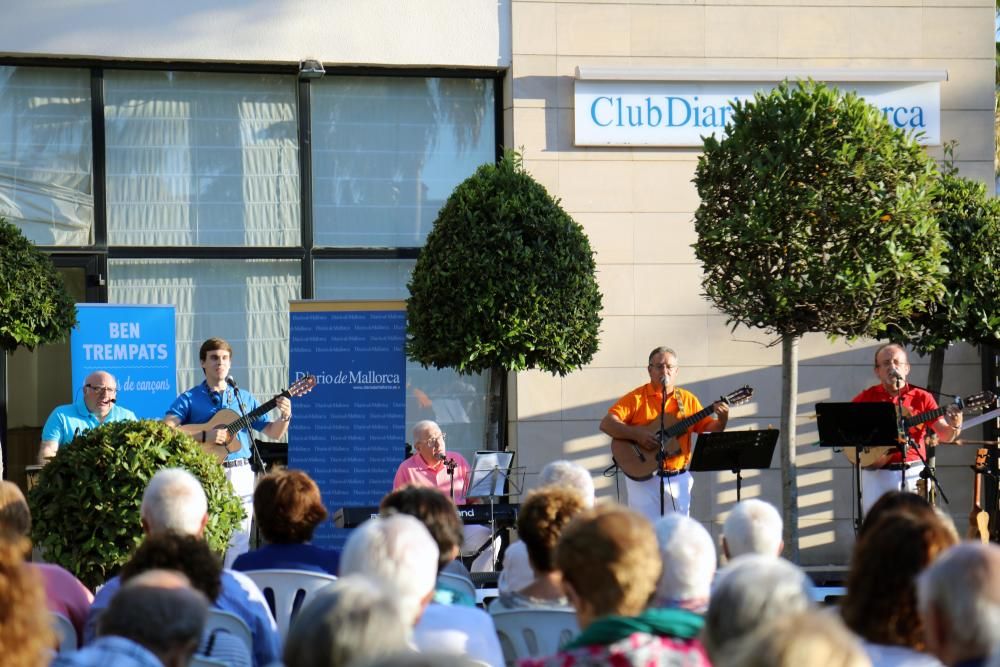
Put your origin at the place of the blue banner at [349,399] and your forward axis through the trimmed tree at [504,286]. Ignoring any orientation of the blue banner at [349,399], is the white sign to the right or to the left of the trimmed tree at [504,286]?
left

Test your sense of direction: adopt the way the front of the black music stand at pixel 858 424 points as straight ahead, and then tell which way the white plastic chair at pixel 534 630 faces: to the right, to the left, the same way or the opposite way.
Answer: the same way

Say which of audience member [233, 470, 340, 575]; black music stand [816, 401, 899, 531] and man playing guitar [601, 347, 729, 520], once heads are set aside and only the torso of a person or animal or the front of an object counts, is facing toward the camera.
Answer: the man playing guitar

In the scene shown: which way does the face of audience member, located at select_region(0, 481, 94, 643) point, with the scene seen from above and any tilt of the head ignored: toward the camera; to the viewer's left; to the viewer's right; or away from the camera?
away from the camera

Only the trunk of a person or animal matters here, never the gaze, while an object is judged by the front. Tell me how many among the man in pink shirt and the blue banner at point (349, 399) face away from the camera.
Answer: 0

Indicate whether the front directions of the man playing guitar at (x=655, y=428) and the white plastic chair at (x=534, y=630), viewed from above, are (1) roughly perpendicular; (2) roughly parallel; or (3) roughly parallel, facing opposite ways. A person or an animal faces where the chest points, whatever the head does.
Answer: roughly parallel, facing opposite ways

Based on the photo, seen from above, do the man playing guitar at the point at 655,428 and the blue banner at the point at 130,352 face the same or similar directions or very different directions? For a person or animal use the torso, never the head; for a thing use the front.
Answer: same or similar directions

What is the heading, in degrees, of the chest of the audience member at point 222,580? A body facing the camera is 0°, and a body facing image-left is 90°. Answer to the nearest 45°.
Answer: approximately 180°

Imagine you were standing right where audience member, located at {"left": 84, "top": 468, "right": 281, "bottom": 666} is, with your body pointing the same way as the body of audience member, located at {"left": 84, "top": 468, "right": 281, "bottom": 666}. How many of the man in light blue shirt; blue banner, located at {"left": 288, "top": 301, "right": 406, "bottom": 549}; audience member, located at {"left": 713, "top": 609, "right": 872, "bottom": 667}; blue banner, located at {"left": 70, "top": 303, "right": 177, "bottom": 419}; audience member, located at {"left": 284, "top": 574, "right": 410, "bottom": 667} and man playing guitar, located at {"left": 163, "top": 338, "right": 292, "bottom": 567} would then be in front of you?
4

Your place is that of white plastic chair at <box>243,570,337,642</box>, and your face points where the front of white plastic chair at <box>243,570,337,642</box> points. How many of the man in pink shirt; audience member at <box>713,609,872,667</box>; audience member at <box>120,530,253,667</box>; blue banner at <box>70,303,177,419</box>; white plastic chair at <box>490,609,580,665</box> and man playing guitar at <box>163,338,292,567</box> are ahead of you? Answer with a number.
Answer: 3

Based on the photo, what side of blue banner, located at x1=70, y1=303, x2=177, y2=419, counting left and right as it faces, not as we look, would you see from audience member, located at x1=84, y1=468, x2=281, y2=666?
front

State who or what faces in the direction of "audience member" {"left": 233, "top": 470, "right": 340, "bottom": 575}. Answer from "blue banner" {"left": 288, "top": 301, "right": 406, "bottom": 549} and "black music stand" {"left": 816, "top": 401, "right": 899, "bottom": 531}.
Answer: the blue banner

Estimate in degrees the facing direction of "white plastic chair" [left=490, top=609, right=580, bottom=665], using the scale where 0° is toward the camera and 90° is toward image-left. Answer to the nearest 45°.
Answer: approximately 180°

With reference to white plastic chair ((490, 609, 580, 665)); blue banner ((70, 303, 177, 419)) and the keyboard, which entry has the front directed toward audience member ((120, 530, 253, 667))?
the blue banner

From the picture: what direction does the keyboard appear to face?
away from the camera

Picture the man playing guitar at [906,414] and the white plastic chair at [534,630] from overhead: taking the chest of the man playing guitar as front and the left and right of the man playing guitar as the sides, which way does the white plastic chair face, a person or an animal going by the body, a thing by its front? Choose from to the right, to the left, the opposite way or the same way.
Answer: the opposite way

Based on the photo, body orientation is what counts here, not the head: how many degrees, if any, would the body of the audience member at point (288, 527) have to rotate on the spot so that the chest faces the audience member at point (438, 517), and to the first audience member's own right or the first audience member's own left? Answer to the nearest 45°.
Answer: approximately 135° to the first audience member's own right

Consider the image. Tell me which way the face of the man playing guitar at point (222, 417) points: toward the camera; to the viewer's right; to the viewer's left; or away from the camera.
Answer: toward the camera

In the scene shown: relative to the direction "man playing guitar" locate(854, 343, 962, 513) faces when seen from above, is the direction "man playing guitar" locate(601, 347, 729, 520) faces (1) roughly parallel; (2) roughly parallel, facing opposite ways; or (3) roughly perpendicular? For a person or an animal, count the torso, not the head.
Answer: roughly parallel

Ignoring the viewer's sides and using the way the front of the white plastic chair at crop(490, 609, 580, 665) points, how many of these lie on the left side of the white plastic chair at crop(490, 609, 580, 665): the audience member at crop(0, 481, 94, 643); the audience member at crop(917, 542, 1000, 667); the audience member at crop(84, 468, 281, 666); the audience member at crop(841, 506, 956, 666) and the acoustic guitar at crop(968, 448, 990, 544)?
2
